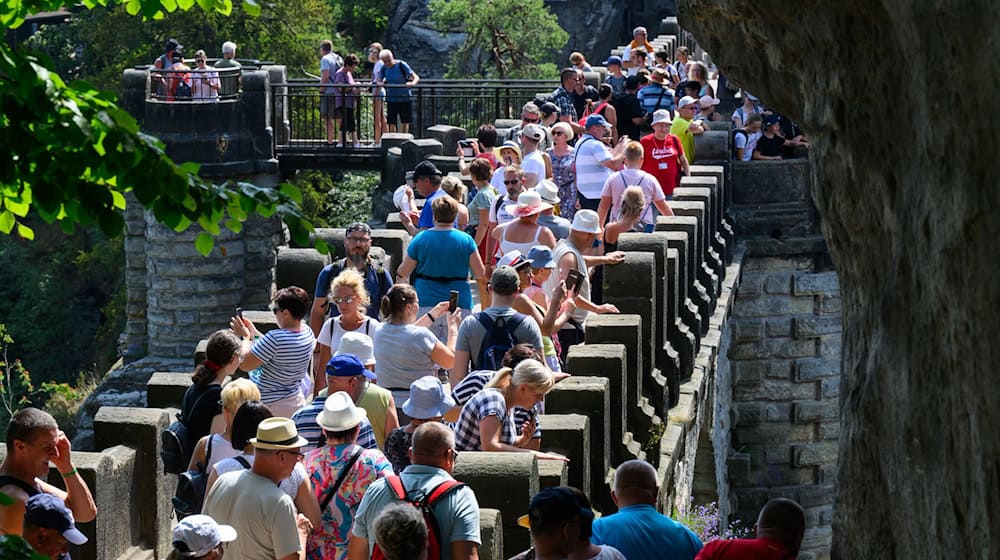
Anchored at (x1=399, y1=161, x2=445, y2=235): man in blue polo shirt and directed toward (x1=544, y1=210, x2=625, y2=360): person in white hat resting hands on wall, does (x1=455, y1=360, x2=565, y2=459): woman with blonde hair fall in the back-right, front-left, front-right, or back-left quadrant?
front-right

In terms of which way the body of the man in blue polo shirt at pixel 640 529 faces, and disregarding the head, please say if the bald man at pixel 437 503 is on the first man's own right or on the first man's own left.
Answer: on the first man's own left

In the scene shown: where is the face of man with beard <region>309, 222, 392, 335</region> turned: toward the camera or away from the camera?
toward the camera

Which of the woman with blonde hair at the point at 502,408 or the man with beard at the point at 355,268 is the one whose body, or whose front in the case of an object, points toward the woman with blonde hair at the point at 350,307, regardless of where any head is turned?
the man with beard

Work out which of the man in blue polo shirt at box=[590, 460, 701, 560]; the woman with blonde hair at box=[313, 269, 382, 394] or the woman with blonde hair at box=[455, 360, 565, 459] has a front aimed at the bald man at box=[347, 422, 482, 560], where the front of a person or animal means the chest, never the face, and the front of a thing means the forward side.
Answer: the woman with blonde hair at box=[313, 269, 382, 394]

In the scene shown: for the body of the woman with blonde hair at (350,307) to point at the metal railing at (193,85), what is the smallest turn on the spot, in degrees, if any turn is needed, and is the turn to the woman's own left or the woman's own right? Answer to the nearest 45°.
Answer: approximately 180°

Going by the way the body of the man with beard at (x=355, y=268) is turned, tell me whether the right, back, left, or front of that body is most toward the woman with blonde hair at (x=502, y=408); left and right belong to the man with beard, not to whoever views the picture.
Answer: front

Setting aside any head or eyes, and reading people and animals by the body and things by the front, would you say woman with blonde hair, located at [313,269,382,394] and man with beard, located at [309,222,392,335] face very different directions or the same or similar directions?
same or similar directions

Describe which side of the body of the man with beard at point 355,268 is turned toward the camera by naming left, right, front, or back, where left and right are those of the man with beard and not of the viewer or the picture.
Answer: front

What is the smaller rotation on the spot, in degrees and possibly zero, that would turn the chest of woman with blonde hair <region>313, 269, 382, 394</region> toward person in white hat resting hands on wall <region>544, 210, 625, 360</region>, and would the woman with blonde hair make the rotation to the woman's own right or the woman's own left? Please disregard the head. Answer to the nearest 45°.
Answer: approximately 135° to the woman's own left

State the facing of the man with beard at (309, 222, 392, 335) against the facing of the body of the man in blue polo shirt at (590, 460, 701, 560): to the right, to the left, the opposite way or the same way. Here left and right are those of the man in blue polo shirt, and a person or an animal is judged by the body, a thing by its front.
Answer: the opposite way

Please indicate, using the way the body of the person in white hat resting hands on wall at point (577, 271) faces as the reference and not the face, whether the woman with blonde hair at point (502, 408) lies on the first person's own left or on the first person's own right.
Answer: on the first person's own right

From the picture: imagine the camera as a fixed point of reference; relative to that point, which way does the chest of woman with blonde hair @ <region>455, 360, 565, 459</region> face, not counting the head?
to the viewer's right

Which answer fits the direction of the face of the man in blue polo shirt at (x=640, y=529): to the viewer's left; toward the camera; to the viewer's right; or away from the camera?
away from the camera

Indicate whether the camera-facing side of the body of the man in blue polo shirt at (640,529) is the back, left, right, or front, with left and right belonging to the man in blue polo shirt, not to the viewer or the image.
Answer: back
